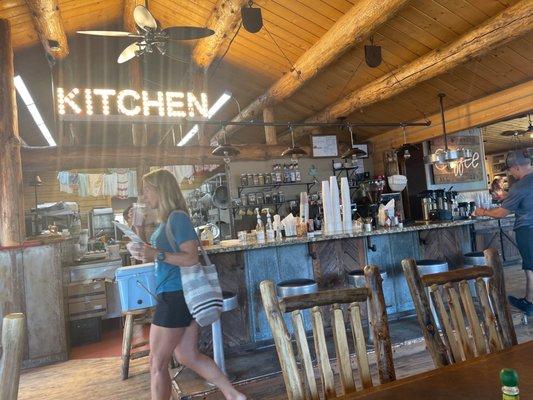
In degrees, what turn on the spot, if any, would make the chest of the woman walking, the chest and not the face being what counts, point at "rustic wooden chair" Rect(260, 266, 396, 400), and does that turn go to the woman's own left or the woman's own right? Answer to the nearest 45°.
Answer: approximately 135° to the woman's own left

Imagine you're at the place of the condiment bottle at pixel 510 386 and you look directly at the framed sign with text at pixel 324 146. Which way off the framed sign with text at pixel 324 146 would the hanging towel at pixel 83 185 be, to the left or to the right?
left

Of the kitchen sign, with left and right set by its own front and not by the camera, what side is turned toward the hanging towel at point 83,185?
back

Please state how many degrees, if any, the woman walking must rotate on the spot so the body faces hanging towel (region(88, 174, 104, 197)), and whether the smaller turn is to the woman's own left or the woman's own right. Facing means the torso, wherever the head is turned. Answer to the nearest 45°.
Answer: approximately 90° to the woman's own right

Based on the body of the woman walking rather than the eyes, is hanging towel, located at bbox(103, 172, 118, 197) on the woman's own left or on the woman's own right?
on the woman's own right

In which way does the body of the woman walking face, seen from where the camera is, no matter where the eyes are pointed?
to the viewer's left

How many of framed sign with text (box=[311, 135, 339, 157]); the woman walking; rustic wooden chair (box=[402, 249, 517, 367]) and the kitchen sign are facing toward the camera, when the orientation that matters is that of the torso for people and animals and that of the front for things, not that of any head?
3

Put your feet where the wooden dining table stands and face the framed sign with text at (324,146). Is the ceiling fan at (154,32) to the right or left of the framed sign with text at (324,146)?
left

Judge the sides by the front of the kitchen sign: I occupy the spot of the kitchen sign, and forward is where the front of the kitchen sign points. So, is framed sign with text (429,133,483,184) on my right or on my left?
on my left

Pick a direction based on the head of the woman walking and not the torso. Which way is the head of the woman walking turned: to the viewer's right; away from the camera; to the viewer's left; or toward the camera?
to the viewer's left
